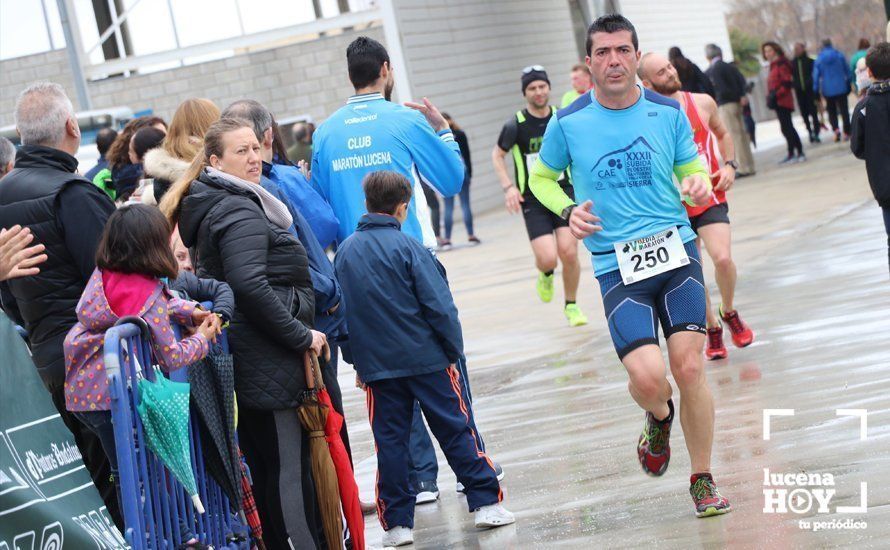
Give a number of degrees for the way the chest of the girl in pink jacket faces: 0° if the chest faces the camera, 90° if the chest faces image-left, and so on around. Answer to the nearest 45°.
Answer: approximately 225°

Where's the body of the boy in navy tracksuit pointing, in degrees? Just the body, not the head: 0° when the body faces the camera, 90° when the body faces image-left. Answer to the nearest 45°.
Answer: approximately 225°

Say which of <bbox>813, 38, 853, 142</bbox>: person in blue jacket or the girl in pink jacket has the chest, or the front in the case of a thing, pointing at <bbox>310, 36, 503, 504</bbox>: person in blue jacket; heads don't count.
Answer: the girl in pink jacket

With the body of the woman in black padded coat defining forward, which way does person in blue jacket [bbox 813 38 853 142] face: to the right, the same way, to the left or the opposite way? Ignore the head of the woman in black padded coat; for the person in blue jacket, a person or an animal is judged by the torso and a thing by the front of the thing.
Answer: to the left

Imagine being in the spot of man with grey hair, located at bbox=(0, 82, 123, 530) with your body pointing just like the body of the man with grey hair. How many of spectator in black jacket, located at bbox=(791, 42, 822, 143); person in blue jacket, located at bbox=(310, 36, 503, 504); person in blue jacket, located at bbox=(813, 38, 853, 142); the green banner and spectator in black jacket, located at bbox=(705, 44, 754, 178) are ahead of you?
4

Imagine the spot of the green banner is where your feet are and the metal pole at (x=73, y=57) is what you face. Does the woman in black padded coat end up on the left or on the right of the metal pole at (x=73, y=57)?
right

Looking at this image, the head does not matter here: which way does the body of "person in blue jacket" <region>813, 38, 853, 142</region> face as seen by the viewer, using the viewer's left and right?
facing away from the viewer

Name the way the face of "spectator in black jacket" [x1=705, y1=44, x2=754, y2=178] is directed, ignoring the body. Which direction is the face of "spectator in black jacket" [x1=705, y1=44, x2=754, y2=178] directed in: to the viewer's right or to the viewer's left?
to the viewer's left

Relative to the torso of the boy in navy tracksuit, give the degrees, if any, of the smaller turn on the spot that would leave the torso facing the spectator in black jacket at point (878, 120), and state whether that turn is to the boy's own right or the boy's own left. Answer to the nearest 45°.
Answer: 0° — they already face them

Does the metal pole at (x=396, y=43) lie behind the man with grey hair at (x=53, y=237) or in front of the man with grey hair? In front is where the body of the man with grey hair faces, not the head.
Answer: in front

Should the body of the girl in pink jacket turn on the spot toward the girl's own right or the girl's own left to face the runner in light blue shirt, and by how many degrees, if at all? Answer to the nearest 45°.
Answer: approximately 45° to the girl's own right

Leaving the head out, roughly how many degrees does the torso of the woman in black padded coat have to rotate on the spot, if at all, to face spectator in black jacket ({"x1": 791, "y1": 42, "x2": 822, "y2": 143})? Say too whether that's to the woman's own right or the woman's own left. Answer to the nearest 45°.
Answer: approximately 45° to the woman's own left

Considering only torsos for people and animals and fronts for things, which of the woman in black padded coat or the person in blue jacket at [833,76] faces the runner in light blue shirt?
the woman in black padded coat

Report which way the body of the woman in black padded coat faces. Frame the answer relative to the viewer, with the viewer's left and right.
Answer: facing to the right of the viewer

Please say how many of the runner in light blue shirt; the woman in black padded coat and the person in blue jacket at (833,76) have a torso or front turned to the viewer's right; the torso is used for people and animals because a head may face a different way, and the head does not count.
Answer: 1

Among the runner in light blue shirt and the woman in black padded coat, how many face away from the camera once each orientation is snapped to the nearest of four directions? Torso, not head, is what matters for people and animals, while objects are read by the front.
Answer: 0

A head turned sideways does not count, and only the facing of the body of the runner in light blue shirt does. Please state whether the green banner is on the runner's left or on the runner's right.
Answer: on the runner's right
